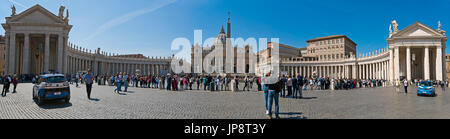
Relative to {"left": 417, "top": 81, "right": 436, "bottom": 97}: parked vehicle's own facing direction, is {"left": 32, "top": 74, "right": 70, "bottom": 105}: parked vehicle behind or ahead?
ahead

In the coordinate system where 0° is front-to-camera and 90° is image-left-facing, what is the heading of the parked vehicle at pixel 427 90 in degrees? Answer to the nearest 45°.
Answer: approximately 0°
